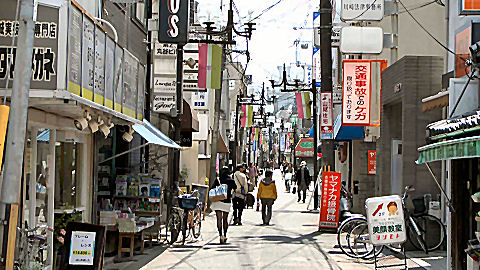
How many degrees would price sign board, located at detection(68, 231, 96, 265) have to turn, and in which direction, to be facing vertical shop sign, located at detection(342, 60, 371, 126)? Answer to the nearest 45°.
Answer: approximately 135° to its left

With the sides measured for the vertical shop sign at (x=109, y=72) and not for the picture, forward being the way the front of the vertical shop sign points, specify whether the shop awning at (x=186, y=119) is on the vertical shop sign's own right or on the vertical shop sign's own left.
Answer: on the vertical shop sign's own left

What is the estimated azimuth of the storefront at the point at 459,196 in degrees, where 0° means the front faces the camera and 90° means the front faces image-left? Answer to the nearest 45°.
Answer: approximately 45°

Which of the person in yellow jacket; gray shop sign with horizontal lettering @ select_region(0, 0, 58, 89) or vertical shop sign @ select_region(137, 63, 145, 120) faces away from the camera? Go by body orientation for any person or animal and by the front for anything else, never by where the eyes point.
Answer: the person in yellow jacket

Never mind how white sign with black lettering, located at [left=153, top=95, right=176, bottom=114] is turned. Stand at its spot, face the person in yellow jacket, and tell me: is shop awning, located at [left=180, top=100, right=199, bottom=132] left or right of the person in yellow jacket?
left

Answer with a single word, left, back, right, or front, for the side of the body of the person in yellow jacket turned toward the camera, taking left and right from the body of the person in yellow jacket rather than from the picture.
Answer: back

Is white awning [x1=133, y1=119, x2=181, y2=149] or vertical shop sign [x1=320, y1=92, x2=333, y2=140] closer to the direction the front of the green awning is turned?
the white awning

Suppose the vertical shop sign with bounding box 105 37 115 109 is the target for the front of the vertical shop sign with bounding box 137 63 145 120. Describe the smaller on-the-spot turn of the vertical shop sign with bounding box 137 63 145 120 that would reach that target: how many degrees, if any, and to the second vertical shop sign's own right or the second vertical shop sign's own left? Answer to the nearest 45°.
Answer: approximately 45° to the second vertical shop sign's own right

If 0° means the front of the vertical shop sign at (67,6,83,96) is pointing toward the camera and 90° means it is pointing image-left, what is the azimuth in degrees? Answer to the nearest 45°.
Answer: approximately 315°

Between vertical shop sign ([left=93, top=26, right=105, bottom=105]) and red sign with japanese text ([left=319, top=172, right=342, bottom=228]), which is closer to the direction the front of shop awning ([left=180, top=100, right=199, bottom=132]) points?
the red sign with japanese text

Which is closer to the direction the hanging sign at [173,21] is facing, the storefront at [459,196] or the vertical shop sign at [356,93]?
the storefront

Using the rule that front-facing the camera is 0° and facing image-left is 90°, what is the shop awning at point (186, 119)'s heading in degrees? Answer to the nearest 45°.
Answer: approximately 315°

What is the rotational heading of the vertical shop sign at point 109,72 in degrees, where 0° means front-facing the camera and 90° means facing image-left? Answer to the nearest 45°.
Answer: approximately 315°
